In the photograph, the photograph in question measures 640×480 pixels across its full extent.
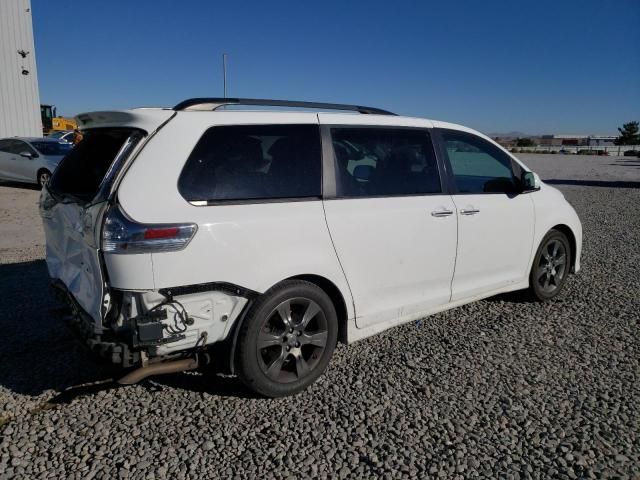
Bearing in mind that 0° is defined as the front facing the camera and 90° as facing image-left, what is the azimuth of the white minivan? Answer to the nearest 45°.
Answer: approximately 225°

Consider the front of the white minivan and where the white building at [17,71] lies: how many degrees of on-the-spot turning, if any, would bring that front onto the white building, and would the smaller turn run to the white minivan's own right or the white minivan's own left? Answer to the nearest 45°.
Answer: approximately 90° to the white minivan's own left

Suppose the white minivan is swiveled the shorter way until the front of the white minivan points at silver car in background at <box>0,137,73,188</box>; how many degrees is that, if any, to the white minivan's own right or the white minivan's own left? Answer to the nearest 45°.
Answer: approximately 90° to the white minivan's own left
